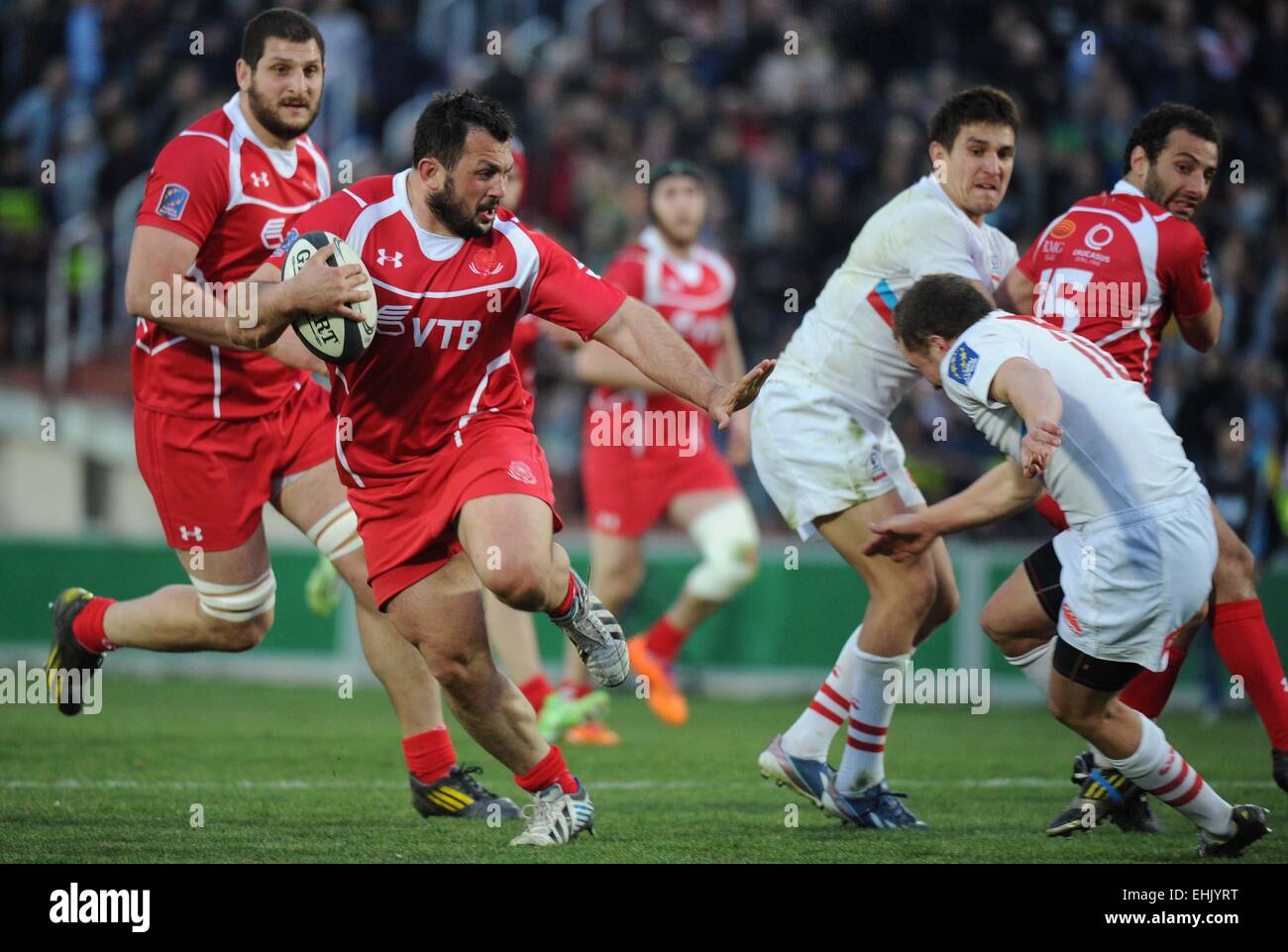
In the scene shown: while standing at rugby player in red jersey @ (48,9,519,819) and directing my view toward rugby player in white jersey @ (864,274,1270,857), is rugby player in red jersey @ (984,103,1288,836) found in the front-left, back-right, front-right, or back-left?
front-left

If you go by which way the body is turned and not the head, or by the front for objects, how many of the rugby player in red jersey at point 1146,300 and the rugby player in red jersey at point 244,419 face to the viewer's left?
0

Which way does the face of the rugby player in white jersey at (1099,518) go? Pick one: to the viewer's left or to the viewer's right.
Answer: to the viewer's left

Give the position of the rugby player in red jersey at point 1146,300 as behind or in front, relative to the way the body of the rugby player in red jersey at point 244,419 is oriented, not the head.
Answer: in front

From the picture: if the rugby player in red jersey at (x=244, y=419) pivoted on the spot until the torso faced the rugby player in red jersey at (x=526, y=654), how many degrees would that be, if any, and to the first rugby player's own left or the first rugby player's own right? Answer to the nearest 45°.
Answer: approximately 90° to the first rugby player's own left

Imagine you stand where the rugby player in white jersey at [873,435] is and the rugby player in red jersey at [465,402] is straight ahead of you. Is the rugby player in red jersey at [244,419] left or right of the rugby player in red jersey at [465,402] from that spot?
right
